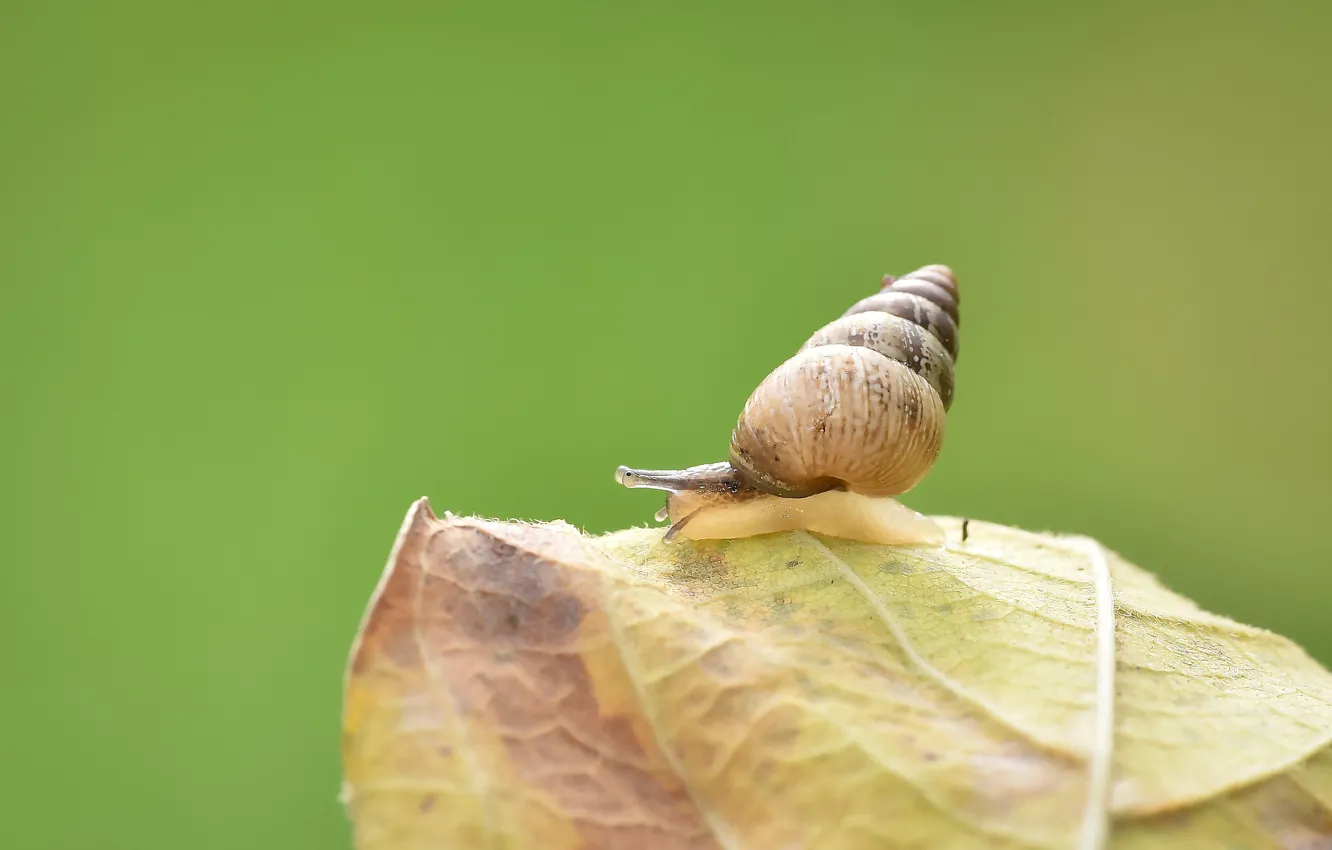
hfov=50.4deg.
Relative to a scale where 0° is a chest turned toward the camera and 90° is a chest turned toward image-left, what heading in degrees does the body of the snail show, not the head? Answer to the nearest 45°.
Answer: approximately 90°
